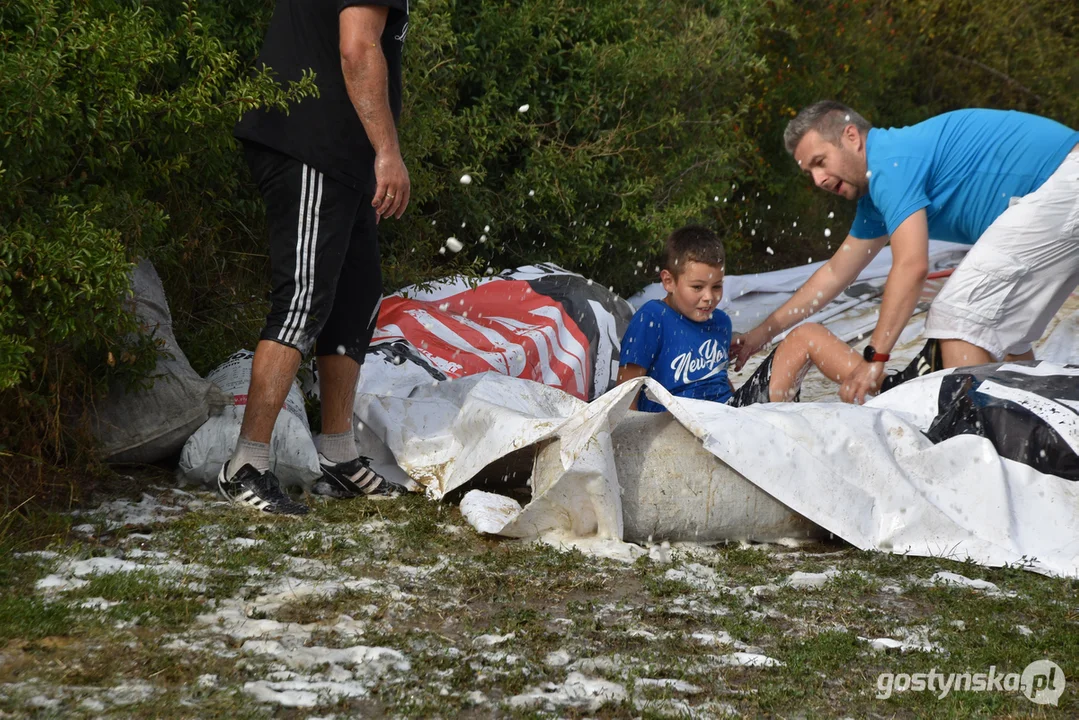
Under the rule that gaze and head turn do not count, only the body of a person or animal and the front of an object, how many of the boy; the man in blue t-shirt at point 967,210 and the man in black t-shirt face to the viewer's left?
1

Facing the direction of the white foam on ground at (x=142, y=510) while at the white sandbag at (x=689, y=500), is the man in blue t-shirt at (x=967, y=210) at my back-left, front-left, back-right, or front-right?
back-right

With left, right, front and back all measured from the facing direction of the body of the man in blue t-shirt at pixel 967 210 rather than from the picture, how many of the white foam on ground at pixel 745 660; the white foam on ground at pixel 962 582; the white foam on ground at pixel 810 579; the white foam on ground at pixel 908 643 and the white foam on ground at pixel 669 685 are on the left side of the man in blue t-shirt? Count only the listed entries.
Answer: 5

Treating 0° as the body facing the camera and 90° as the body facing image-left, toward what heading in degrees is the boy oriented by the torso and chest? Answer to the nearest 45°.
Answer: approximately 315°

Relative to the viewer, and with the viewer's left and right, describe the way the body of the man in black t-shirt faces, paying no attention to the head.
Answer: facing to the right of the viewer

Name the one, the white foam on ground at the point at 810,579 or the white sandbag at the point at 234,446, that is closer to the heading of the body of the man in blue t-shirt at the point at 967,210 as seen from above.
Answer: the white sandbag

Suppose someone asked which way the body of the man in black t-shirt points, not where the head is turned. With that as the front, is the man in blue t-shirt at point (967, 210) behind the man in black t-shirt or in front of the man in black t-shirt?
in front

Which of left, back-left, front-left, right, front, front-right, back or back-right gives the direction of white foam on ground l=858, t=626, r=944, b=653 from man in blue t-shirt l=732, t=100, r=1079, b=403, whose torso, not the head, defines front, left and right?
left

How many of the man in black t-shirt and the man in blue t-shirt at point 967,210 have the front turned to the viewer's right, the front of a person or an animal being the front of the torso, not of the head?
1

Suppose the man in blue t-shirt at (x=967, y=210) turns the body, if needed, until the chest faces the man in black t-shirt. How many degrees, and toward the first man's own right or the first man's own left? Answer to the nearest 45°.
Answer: approximately 45° to the first man's own left

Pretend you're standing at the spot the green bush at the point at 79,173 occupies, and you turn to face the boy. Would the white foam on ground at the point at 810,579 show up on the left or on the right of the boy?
right

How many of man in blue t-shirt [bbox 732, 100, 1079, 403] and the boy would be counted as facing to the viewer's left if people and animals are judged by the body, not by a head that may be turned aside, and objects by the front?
1

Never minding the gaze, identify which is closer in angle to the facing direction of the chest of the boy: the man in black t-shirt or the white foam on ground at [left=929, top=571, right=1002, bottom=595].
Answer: the white foam on ground

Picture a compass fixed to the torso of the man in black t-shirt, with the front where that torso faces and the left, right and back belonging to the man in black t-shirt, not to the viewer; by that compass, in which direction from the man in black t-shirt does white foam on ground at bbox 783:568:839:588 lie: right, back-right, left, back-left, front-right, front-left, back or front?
front-right

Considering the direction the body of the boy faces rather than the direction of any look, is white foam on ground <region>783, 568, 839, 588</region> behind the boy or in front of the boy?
in front

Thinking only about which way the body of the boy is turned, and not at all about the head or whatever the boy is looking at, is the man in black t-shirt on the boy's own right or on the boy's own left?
on the boy's own right

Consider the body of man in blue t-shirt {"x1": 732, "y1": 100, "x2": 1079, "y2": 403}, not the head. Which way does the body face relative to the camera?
to the viewer's left
